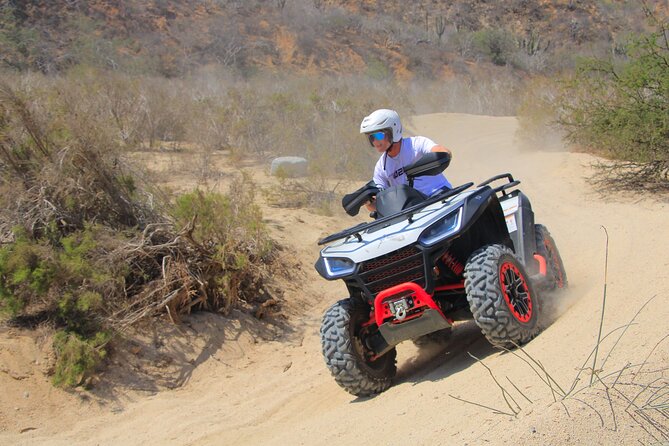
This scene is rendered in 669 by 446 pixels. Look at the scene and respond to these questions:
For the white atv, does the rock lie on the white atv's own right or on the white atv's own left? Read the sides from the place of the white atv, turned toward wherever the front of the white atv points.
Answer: on the white atv's own right

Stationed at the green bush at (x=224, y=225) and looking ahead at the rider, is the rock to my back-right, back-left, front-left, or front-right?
back-left

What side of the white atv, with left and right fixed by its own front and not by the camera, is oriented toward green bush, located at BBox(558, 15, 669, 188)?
back

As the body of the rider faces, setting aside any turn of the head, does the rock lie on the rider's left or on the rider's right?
on the rider's right

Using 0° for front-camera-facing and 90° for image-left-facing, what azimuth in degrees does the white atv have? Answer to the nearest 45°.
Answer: approximately 45°

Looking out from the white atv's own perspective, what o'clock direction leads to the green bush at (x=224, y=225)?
The green bush is roughly at 3 o'clock from the white atv.

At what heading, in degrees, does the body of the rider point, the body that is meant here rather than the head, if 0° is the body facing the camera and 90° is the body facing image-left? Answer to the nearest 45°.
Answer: approximately 45°
